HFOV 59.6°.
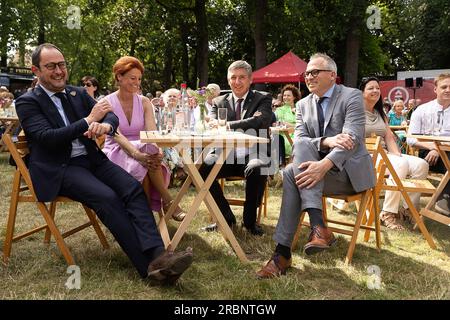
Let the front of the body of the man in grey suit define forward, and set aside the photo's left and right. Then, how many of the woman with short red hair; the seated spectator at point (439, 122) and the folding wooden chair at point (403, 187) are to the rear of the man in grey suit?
2

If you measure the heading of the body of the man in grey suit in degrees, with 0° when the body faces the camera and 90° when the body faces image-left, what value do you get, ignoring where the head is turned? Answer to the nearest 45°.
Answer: approximately 45°

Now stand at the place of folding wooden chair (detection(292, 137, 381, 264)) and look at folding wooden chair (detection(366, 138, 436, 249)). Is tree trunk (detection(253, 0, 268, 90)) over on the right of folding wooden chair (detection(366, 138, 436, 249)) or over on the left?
left

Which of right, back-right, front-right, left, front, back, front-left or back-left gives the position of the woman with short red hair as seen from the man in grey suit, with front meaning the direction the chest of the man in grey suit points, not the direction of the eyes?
front-right

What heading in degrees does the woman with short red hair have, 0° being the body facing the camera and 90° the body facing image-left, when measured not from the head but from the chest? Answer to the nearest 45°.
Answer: approximately 315°

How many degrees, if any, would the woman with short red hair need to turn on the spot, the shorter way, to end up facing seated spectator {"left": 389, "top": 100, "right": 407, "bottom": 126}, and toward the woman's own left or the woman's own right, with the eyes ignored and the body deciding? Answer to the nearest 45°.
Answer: approximately 90° to the woman's own left

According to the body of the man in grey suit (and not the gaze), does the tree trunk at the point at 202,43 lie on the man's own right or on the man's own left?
on the man's own right

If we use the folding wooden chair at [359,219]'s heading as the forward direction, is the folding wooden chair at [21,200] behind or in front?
in front

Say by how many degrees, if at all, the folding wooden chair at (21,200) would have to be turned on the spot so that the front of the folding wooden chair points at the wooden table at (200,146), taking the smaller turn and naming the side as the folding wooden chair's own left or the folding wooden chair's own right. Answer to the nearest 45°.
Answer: approximately 45° to the folding wooden chair's own left
